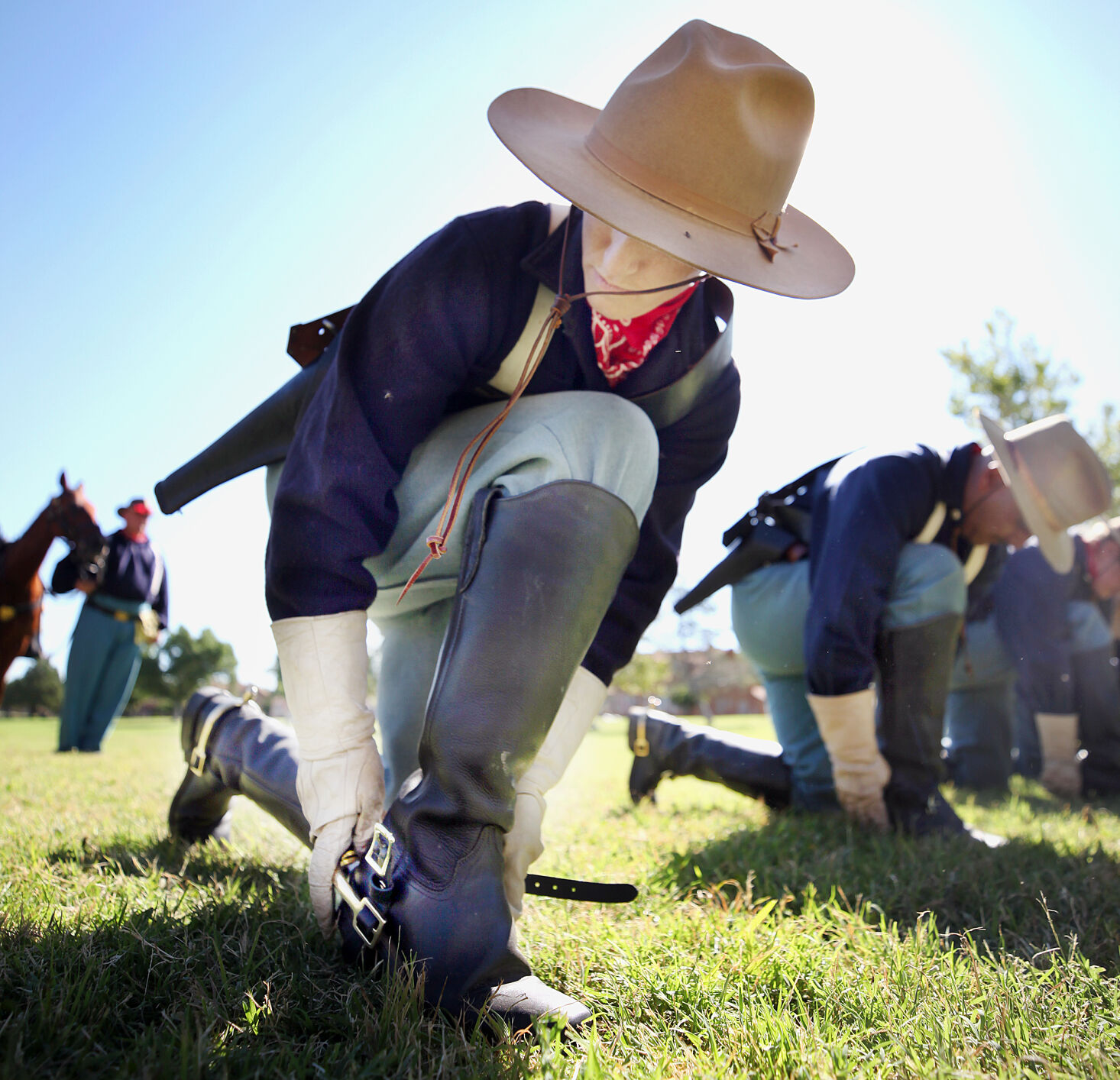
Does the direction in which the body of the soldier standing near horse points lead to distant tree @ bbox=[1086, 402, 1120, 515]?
no

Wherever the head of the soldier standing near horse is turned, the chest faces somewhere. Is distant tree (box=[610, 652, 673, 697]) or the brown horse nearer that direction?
the brown horse

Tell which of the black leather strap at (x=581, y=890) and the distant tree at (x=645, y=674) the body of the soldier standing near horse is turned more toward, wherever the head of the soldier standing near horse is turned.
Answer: the black leather strap

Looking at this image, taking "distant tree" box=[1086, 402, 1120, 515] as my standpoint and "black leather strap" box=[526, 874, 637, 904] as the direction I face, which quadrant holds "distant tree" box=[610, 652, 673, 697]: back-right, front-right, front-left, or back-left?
back-right

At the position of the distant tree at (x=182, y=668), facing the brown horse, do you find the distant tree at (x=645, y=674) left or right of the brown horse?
left

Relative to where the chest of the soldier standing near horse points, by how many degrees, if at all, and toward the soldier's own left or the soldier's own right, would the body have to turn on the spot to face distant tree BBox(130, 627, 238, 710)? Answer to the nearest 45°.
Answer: approximately 180°

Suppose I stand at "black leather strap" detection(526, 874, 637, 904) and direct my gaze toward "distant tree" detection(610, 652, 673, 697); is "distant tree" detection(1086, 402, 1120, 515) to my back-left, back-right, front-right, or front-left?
front-right

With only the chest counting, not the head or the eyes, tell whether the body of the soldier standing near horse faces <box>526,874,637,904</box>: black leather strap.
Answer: yes

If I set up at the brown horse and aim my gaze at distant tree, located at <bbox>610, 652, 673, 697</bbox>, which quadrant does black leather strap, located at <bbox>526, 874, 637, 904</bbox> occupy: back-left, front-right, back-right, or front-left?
back-right

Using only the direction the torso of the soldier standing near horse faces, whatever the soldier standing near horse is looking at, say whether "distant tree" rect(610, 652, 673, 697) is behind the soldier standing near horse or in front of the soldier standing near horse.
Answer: behind

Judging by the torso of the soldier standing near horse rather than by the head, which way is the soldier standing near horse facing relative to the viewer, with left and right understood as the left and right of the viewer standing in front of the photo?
facing the viewer

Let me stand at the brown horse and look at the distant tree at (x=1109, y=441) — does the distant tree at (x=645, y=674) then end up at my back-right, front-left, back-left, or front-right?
front-left
